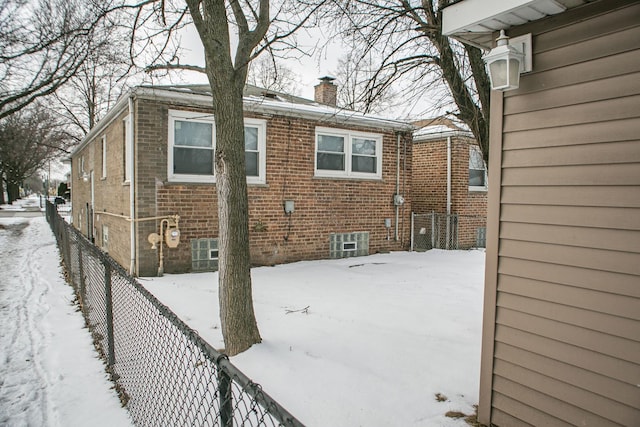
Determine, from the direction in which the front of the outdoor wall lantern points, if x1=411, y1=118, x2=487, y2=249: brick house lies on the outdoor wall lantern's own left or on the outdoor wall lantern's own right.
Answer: on the outdoor wall lantern's own right

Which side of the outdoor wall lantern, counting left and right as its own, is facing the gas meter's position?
right

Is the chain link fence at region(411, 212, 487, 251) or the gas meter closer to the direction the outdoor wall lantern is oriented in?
the gas meter

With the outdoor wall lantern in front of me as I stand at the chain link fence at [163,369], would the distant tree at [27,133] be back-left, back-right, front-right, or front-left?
back-left

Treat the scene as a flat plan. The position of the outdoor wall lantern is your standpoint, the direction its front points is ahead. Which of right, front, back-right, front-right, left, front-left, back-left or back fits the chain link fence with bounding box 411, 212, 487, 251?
back-right

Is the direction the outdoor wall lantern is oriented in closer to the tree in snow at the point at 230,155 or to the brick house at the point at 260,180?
the tree in snow

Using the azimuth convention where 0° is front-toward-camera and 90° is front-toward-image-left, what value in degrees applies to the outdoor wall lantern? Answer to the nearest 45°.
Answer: approximately 45°

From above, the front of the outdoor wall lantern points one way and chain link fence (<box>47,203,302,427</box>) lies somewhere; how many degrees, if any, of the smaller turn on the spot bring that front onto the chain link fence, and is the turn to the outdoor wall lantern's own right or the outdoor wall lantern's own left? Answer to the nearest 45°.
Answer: approximately 45° to the outdoor wall lantern's own right
